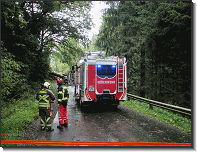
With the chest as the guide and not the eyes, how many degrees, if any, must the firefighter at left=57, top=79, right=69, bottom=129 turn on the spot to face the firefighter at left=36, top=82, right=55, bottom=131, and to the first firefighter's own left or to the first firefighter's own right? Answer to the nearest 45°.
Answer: approximately 45° to the first firefighter's own left

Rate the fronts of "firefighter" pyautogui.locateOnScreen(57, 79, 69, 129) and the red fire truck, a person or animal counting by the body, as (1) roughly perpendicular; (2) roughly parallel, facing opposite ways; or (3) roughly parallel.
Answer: roughly perpendicular

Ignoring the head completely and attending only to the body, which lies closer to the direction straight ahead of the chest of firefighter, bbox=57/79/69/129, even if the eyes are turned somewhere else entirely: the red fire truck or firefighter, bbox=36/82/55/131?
the firefighter
